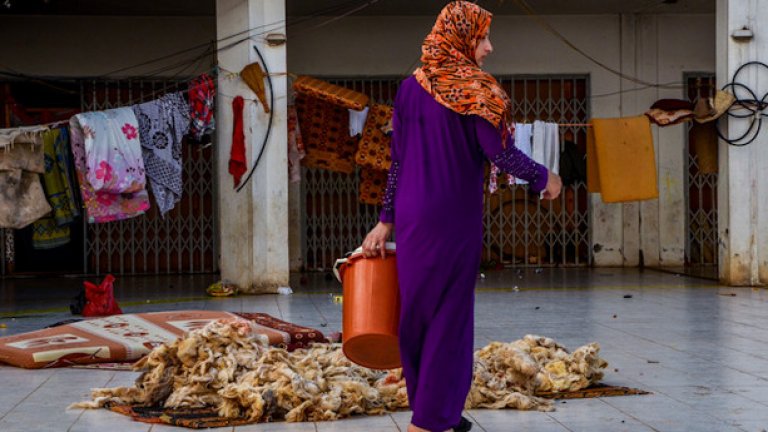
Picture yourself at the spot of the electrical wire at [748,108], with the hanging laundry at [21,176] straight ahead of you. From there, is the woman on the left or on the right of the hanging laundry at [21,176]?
left

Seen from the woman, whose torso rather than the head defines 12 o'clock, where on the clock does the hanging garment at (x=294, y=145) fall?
The hanging garment is roughly at 10 o'clock from the woman.

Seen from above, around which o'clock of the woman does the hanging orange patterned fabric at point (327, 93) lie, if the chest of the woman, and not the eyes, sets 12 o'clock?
The hanging orange patterned fabric is roughly at 10 o'clock from the woman.

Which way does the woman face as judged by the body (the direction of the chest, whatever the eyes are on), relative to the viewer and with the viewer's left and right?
facing away from the viewer and to the right of the viewer

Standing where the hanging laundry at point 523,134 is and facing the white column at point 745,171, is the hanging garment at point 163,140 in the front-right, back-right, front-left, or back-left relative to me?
back-right

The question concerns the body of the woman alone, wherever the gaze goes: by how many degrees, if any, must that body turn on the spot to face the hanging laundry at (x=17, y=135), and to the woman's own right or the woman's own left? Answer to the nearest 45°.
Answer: approximately 90° to the woman's own left

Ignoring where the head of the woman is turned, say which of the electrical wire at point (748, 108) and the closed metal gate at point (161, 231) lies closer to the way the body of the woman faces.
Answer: the electrical wire

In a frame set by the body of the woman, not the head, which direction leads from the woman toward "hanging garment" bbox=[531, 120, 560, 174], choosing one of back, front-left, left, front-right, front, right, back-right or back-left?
front-left

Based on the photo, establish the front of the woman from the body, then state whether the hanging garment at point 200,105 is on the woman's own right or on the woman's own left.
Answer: on the woman's own left

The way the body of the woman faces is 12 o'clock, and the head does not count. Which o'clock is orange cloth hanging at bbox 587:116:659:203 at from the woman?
The orange cloth hanging is roughly at 11 o'clock from the woman.
